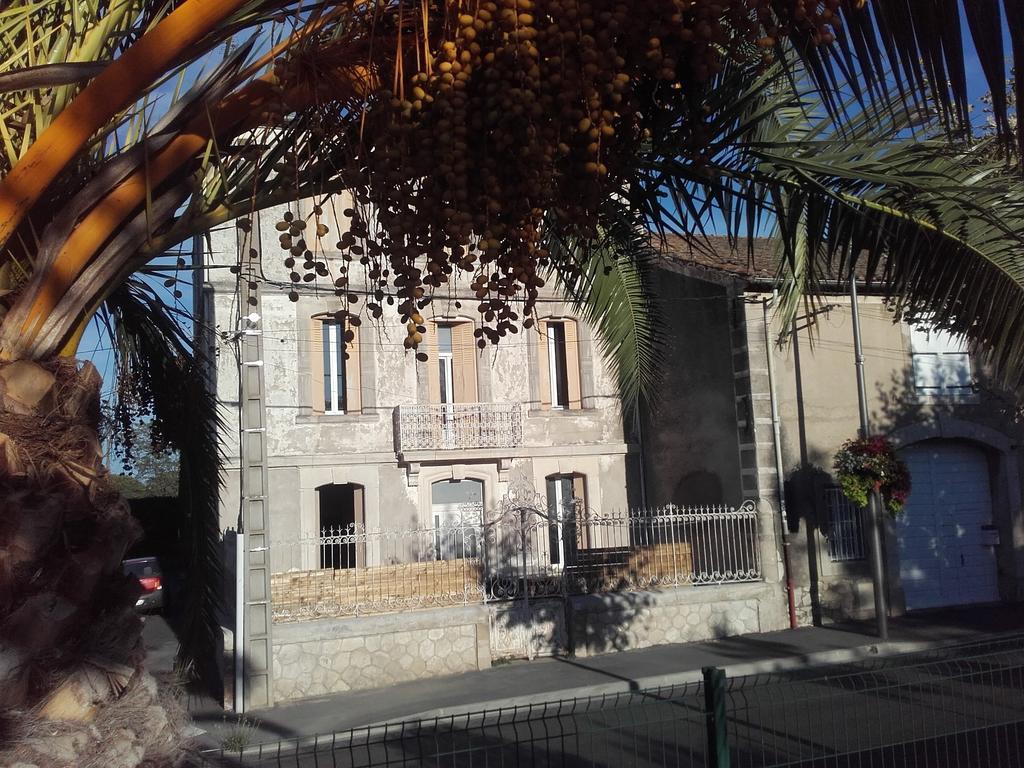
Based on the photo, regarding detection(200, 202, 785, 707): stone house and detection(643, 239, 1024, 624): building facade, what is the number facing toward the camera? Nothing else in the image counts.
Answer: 2

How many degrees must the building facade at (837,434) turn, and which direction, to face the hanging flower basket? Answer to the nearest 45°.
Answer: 0° — it already faces it

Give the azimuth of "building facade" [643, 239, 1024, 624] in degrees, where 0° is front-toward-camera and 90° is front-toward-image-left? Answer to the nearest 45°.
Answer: approximately 0°

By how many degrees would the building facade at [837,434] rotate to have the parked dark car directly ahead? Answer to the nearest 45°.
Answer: approximately 90° to its right

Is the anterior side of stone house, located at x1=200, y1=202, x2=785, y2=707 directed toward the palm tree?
yes

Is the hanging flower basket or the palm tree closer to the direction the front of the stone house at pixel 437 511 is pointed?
the palm tree

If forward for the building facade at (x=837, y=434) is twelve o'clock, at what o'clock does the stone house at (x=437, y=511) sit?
The stone house is roughly at 2 o'clock from the building facade.

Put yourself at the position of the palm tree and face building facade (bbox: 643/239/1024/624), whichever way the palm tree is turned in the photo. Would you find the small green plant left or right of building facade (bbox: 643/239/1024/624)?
left
